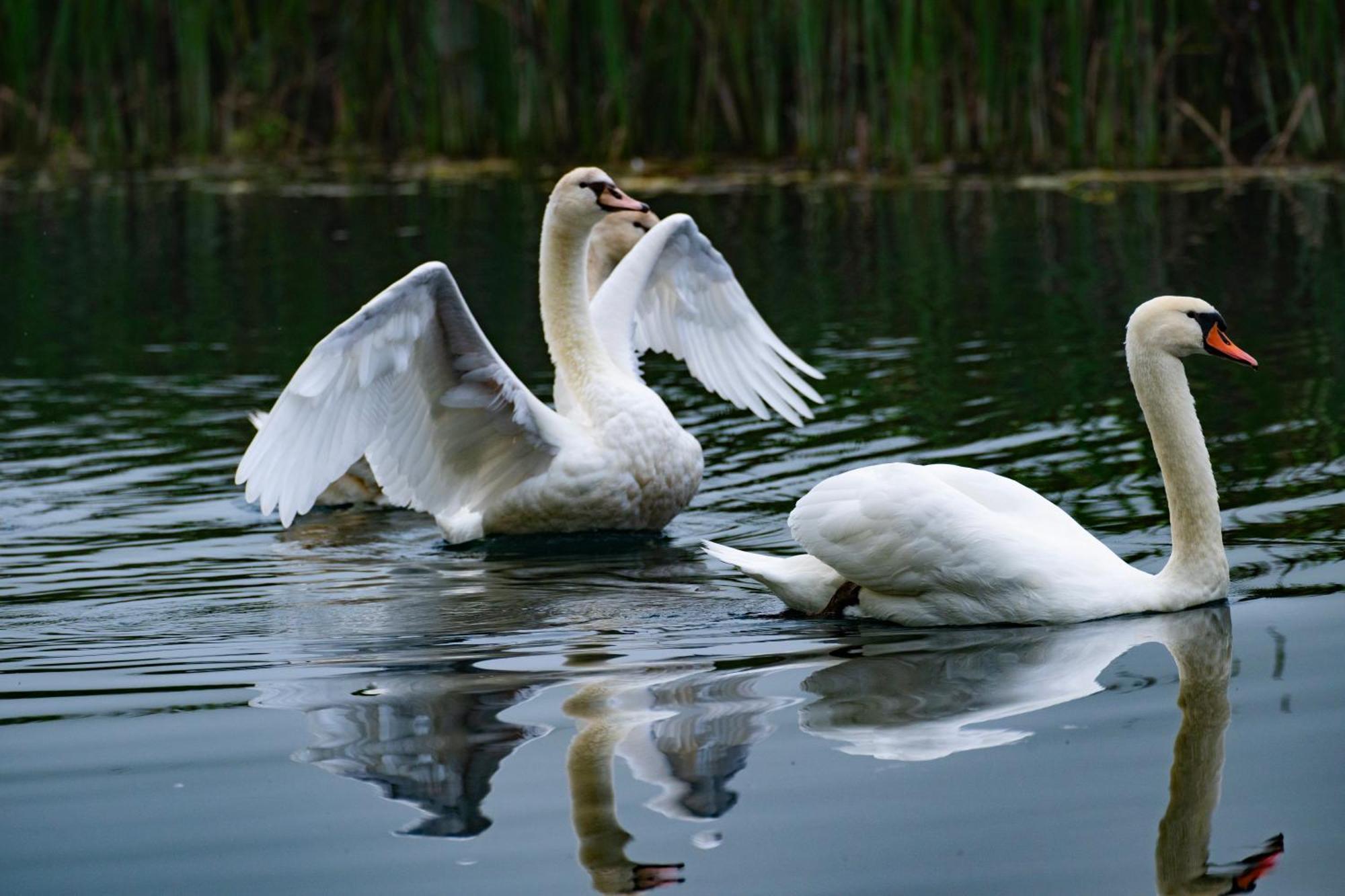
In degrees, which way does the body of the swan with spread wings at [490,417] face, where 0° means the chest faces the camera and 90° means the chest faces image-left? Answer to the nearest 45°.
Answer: approximately 315°

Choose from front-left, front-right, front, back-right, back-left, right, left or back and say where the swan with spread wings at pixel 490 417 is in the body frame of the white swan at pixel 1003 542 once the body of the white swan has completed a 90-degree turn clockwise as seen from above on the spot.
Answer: back-right

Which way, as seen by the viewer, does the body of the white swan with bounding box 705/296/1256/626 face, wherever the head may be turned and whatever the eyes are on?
to the viewer's right
